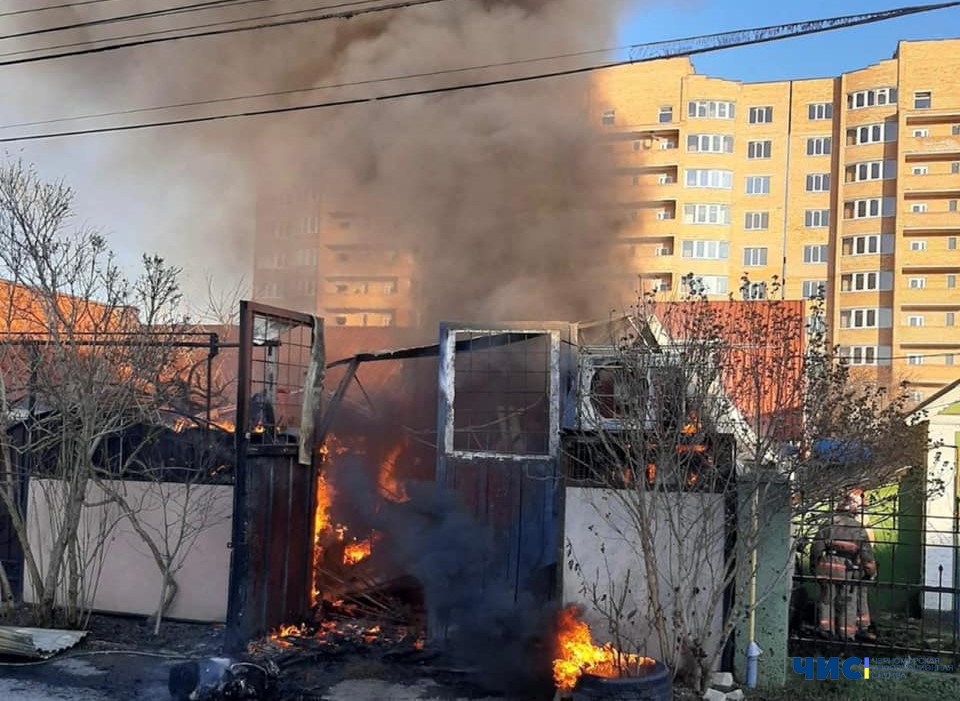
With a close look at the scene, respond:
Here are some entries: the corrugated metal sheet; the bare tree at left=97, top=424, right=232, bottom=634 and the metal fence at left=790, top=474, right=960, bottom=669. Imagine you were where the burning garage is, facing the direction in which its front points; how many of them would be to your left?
1

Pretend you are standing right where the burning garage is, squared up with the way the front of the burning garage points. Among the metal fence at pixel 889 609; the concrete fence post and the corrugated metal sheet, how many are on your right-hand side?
1

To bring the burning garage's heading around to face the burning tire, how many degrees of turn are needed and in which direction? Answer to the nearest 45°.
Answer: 0° — it already faces it

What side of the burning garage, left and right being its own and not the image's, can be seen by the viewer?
front

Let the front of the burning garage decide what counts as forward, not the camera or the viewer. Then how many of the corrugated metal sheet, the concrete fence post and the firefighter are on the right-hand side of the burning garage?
1

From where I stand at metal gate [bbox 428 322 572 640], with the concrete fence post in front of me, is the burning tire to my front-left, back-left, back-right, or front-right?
front-right

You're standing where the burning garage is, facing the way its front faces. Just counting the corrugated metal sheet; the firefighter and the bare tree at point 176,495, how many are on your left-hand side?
1

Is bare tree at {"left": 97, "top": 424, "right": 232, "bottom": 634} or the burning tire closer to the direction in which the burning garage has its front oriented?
the burning tire

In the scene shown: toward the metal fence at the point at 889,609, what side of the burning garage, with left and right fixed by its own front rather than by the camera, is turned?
left

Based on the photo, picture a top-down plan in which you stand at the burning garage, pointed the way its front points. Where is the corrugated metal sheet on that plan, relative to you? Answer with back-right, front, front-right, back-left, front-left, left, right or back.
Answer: right
